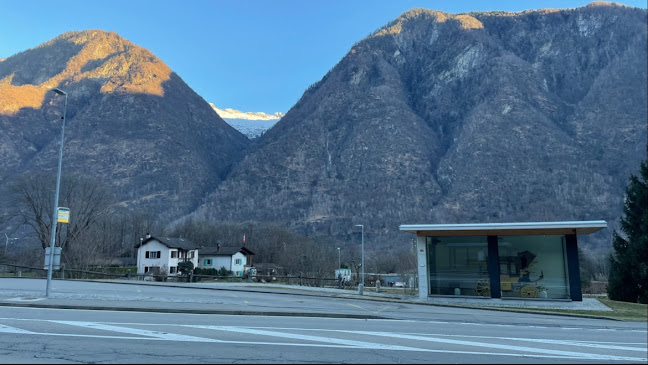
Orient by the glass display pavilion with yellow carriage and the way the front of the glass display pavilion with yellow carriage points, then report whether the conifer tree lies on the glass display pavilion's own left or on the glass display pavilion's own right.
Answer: on the glass display pavilion's own left

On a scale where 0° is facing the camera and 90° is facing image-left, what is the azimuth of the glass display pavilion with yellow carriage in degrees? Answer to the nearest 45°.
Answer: approximately 0°
